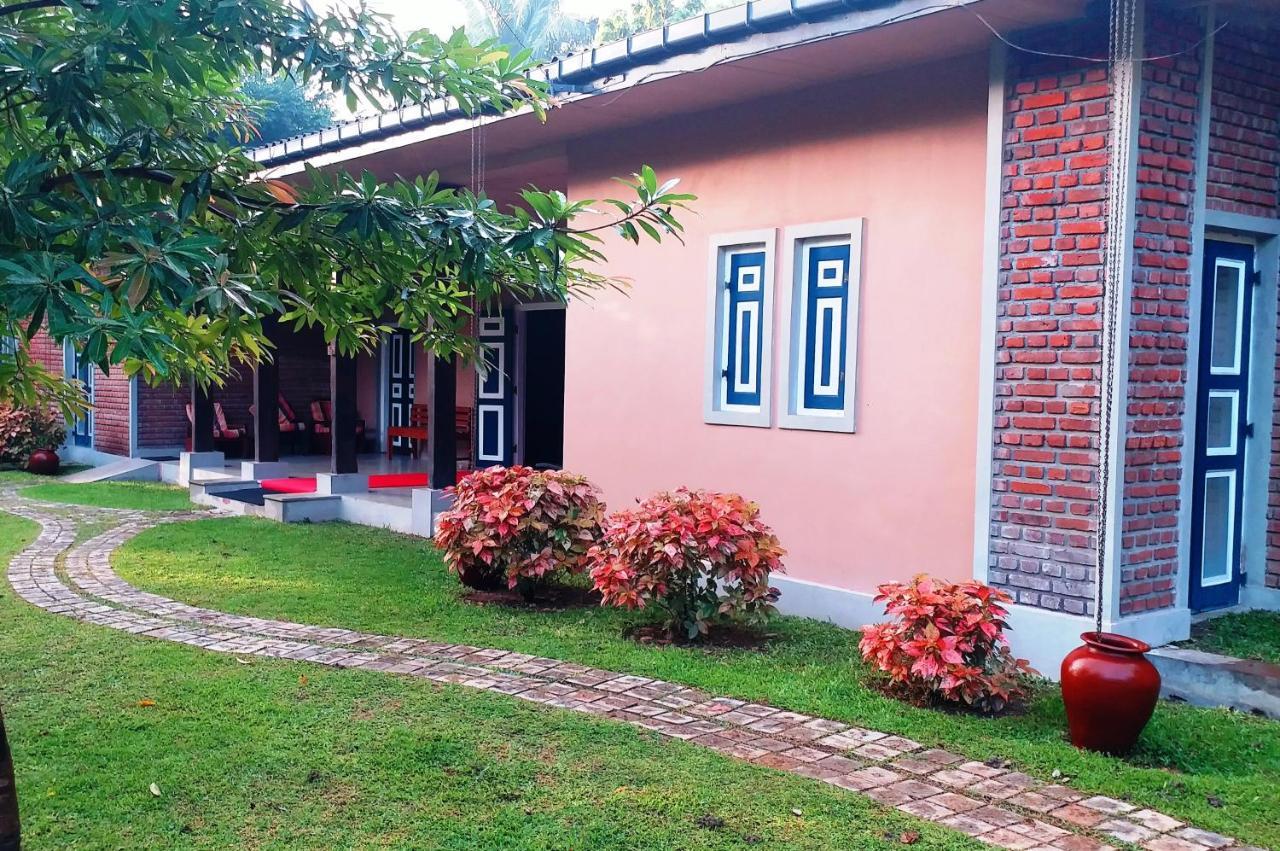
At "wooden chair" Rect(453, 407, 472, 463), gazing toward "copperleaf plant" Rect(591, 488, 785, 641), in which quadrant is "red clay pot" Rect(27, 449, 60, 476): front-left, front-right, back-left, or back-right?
back-right

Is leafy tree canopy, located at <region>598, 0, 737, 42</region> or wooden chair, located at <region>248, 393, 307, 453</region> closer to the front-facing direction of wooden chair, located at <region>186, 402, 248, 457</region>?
the wooden chair

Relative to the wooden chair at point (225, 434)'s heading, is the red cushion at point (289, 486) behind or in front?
in front

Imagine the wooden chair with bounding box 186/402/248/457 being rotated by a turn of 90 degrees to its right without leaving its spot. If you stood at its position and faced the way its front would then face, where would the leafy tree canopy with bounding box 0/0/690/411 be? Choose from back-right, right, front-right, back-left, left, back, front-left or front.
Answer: front-left

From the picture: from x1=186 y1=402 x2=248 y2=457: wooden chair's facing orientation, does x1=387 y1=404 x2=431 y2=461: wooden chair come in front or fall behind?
in front

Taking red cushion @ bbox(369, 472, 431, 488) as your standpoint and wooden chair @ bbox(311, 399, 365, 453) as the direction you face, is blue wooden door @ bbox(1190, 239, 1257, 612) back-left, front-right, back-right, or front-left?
back-right

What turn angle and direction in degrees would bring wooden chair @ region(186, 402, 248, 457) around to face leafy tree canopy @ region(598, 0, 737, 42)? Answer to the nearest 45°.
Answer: approximately 90° to its left
